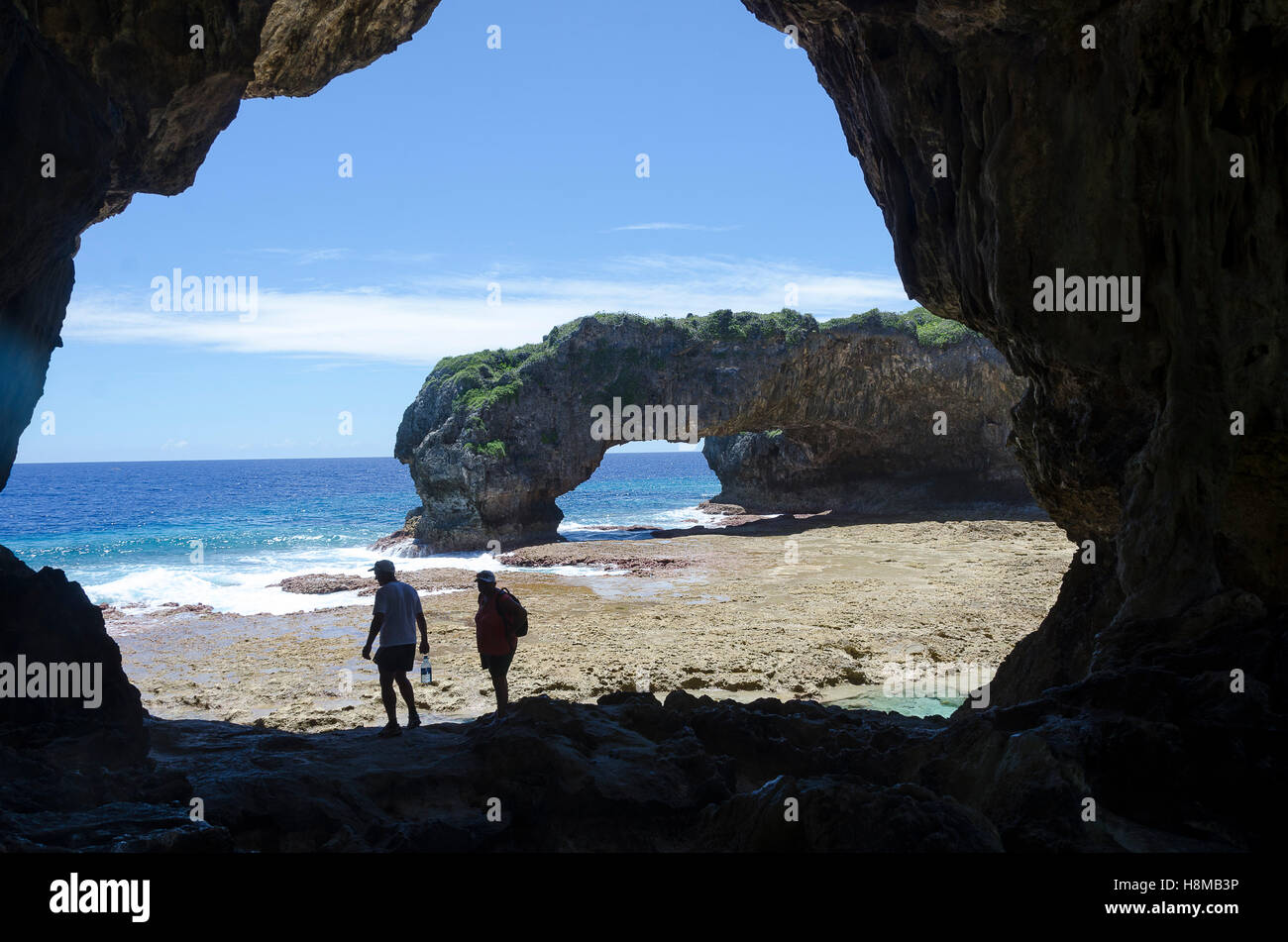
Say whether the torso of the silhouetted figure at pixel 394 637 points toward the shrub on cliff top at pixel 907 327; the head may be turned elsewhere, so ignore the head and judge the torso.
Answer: no

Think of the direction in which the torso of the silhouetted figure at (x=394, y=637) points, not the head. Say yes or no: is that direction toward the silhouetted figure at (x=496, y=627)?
no
